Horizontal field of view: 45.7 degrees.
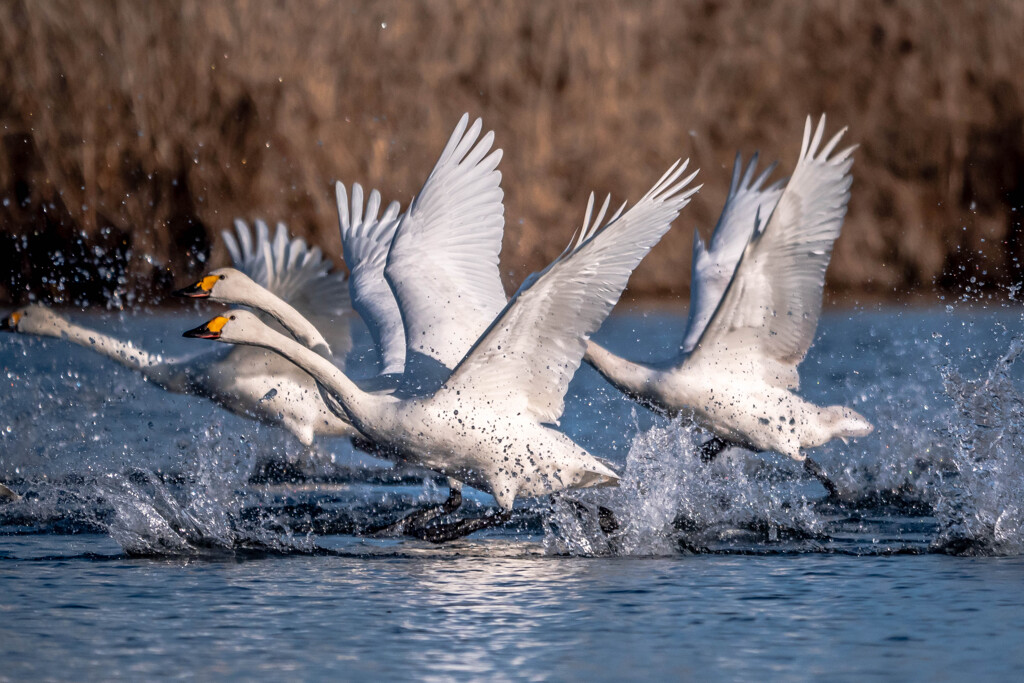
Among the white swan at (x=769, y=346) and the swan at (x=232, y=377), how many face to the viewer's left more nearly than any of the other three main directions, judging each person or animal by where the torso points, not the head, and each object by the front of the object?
2

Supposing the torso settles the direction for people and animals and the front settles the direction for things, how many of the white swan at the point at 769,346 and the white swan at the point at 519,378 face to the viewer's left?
2

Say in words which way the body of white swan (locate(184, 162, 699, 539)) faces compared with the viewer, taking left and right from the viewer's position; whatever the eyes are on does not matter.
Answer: facing to the left of the viewer

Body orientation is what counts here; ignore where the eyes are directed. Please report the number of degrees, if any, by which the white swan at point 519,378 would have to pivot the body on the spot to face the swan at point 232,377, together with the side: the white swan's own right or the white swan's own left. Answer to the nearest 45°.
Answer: approximately 45° to the white swan's own right

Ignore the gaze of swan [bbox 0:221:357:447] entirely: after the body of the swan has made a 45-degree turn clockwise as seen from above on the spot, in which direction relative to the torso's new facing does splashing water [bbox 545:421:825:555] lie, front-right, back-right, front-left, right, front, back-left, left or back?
back

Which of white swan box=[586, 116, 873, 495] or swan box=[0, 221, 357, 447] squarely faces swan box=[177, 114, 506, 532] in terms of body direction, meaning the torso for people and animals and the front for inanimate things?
the white swan

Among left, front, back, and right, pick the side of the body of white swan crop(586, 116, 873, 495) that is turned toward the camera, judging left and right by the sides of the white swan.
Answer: left

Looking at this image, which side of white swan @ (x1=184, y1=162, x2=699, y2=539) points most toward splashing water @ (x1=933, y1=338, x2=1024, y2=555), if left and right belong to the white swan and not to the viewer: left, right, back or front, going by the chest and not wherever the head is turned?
back

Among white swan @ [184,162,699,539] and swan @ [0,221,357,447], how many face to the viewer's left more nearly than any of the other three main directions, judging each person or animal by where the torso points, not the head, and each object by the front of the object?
2

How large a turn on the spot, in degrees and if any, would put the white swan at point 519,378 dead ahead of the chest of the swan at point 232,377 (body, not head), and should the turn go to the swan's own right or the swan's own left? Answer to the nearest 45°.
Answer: approximately 135° to the swan's own left

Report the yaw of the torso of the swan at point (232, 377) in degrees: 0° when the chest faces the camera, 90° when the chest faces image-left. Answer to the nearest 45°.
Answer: approximately 90°
